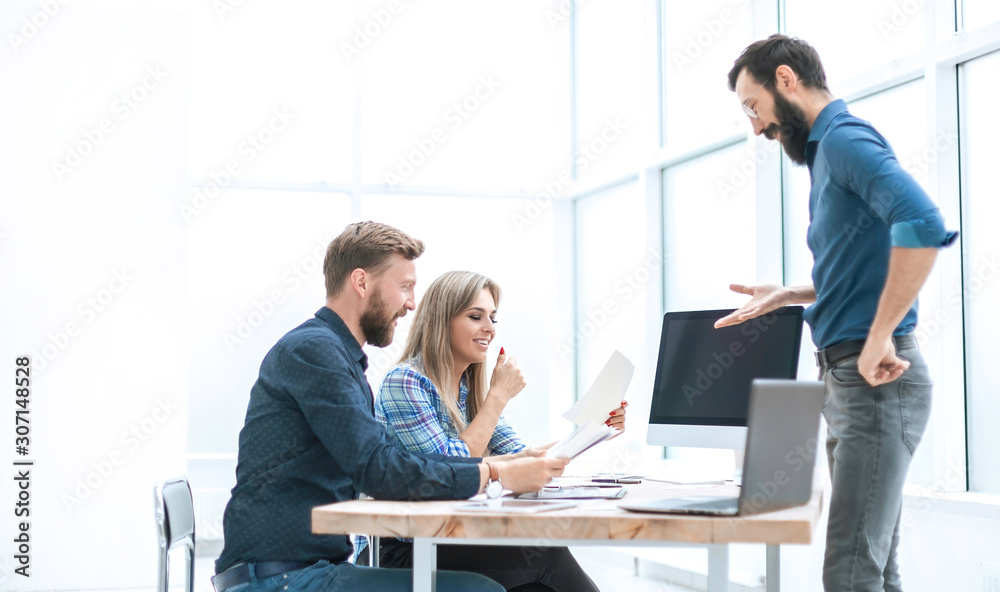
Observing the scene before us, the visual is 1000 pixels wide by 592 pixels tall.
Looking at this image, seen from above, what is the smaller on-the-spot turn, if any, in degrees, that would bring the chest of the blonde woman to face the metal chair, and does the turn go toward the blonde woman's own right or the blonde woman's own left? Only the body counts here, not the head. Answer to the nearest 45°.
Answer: approximately 135° to the blonde woman's own right

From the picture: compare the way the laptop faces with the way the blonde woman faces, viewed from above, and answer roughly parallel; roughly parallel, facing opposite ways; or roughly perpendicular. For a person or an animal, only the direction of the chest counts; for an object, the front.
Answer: roughly parallel, facing opposite ways

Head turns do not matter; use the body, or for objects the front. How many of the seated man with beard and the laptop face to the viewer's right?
1

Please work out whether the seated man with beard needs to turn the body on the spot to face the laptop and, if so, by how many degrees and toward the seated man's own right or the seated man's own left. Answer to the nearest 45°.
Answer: approximately 45° to the seated man's own right

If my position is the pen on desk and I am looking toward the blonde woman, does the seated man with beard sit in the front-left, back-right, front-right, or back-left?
front-left

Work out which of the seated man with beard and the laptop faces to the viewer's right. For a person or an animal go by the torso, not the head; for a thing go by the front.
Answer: the seated man with beard

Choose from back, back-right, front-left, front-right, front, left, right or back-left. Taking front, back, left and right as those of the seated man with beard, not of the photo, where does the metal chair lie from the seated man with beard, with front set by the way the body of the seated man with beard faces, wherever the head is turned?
back-left

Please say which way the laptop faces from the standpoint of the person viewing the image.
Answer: facing away from the viewer and to the left of the viewer

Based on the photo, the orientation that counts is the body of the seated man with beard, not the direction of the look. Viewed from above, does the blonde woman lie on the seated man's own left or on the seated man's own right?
on the seated man's own left

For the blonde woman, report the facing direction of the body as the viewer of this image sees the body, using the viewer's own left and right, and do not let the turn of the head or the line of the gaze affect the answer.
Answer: facing the viewer and to the right of the viewer

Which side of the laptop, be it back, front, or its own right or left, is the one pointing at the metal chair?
front

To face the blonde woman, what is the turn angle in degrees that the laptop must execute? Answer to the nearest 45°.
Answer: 0° — it already faces them

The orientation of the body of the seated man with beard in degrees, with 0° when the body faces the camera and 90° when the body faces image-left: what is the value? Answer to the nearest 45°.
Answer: approximately 270°
